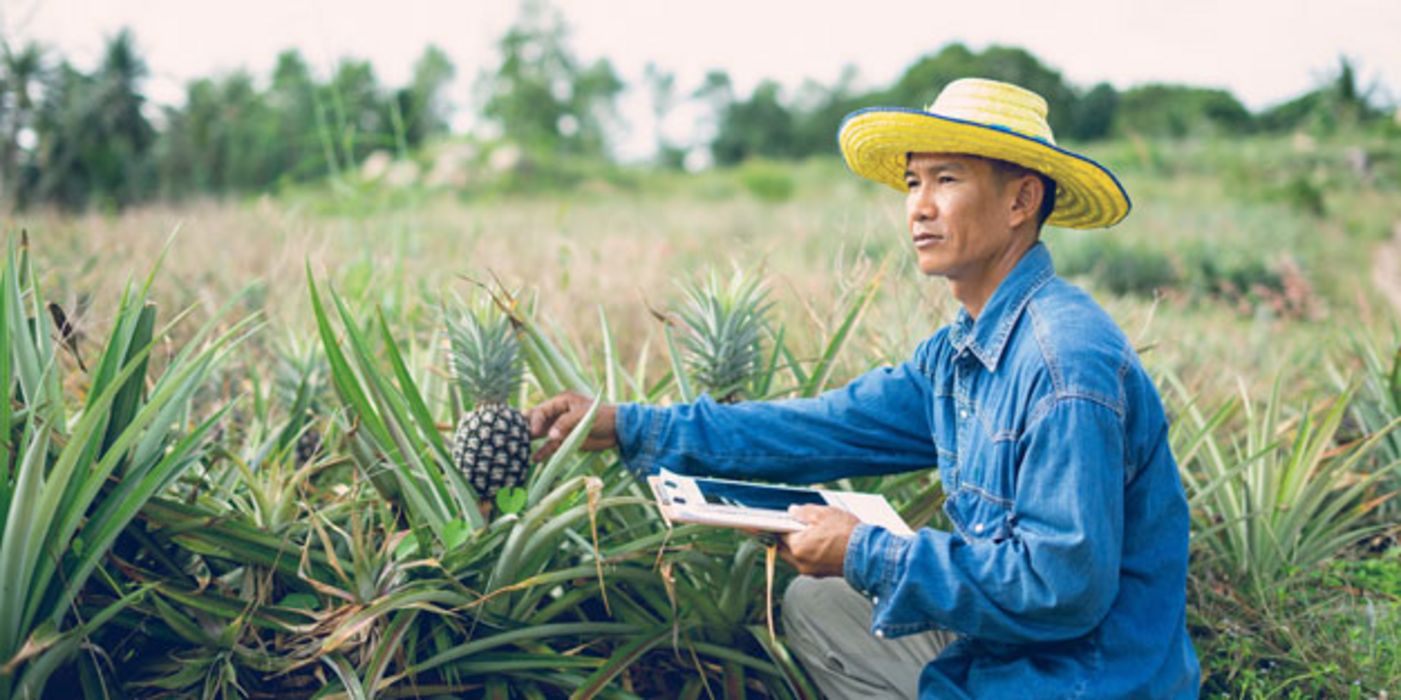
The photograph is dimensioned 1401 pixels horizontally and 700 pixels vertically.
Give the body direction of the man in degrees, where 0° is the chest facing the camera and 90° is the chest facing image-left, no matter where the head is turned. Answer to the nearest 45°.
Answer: approximately 45°

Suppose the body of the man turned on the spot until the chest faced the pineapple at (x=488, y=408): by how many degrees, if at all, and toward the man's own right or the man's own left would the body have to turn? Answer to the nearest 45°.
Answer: approximately 45° to the man's own right

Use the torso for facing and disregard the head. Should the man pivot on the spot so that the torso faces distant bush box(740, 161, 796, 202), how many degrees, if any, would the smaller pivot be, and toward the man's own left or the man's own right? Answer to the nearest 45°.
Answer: approximately 135° to the man's own right

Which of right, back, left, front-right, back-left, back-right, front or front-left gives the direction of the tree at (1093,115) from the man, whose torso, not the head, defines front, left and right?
back-right

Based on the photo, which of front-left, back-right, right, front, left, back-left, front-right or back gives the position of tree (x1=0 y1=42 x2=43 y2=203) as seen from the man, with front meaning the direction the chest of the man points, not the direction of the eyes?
right

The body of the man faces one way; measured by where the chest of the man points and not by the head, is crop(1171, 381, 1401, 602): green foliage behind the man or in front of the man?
behind

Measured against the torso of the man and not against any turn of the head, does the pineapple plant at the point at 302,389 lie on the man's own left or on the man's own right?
on the man's own right

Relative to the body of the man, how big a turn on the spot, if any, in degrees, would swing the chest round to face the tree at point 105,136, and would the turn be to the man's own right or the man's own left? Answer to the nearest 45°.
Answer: approximately 90° to the man's own right

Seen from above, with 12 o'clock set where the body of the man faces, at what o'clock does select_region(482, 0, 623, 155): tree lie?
The tree is roughly at 4 o'clock from the man.
